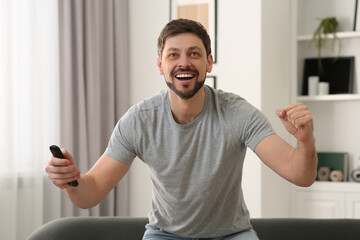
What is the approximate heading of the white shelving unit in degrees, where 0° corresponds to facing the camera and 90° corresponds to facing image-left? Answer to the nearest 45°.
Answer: approximately 0°

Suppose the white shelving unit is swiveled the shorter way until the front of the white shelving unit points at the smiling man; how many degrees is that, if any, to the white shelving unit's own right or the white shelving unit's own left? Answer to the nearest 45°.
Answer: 0° — it already faces them

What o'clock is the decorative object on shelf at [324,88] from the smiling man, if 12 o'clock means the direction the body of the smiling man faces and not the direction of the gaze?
The decorative object on shelf is roughly at 7 o'clock from the smiling man.

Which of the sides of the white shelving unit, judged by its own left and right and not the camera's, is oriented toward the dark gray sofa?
front

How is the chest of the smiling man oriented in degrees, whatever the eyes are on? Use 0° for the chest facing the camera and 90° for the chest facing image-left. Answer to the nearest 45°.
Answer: approximately 0°

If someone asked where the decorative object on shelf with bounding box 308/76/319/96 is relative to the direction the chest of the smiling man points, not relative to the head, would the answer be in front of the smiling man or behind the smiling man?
behind

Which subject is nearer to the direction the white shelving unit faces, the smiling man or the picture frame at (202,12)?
the smiling man

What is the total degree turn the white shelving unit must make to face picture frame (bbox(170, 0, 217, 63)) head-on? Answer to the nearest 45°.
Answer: approximately 45° to its right

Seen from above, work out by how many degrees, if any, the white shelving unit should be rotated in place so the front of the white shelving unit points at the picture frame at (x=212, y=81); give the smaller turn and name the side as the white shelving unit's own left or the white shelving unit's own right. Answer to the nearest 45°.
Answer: approximately 45° to the white shelving unit's own right

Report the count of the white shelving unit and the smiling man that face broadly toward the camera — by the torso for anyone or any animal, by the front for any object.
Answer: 2

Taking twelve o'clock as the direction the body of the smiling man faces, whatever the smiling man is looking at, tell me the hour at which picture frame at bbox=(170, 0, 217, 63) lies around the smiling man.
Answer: The picture frame is roughly at 6 o'clock from the smiling man.

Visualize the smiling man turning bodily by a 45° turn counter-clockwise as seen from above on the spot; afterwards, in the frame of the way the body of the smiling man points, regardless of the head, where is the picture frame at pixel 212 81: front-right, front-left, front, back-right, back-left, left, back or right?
back-left
